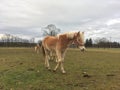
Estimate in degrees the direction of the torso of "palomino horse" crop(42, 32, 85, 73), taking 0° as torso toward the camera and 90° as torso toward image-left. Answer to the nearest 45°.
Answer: approximately 315°
